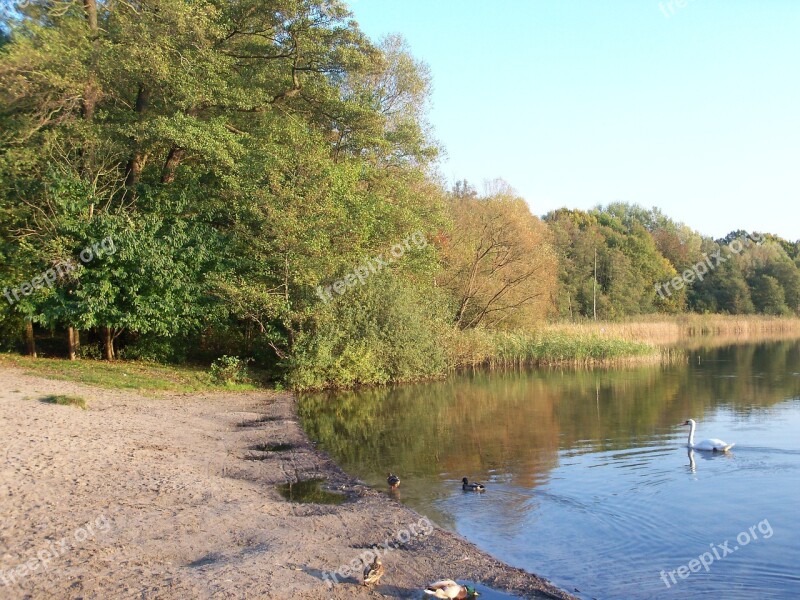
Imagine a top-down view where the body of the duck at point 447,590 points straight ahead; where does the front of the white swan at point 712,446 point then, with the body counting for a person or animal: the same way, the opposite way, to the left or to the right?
the opposite way

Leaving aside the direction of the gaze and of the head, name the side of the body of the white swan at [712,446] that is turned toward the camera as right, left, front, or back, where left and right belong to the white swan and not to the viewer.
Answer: left

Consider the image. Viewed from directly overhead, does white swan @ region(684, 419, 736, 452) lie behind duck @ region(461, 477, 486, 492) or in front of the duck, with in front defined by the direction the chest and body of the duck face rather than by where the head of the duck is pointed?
behind

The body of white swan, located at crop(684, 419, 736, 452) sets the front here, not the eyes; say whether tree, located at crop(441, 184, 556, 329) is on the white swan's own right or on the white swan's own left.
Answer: on the white swan's own right

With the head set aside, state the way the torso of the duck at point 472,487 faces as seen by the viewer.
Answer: to the viewer's left

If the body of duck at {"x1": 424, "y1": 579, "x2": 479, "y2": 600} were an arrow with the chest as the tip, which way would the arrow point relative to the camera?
to the viewer's right

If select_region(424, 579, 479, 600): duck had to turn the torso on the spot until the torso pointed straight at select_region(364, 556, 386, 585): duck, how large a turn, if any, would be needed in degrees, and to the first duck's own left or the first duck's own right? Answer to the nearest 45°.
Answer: approximately 180°

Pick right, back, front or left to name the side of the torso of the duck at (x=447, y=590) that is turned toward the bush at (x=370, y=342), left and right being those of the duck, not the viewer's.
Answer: left
